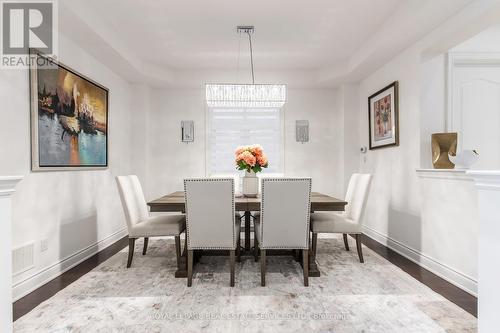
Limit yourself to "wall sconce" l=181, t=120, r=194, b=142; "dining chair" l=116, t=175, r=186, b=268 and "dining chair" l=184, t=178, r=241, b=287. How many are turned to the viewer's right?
1

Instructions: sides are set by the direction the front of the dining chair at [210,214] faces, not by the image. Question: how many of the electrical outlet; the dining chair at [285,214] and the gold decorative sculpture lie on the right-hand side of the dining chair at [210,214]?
2

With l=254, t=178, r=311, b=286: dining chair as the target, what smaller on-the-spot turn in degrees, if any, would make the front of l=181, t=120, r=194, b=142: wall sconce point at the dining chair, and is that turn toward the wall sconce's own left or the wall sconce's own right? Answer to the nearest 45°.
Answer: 0° — it already faces it

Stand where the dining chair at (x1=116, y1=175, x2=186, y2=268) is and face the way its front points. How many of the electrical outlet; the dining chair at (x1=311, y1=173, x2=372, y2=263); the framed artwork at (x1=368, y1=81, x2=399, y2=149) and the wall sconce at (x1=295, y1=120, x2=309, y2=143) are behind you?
1

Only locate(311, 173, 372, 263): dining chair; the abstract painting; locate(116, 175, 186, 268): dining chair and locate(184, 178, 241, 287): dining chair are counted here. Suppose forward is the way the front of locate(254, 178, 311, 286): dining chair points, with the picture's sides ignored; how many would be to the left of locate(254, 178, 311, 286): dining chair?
3

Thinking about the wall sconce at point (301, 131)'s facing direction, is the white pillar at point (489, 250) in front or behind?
in front

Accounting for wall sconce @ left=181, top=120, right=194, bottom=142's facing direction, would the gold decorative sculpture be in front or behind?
in front

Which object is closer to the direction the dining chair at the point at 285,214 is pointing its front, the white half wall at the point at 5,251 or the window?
the window

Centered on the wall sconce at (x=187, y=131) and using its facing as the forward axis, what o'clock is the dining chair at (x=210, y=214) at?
The dining chair is roughly at 12 o'clock from the wall sconce.

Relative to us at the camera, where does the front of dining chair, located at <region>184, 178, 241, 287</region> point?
facing away from the viewer

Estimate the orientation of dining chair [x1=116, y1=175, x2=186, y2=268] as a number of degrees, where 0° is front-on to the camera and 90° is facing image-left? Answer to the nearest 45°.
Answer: approximately 270°

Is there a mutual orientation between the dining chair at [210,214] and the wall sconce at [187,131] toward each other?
yes

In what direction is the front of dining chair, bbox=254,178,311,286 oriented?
away from the camera

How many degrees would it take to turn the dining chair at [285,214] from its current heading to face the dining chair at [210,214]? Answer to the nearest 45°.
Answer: approximately 90° to its left

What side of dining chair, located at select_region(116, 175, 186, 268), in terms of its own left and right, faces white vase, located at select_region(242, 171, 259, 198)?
front

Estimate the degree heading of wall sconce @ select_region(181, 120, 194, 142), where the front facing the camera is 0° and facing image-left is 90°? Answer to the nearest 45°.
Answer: approximately 0°

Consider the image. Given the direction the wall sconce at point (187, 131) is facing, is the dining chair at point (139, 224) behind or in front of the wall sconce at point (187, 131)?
in front

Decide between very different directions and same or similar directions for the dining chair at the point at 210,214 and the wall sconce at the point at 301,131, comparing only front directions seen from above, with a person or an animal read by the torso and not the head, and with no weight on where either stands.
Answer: very different directions

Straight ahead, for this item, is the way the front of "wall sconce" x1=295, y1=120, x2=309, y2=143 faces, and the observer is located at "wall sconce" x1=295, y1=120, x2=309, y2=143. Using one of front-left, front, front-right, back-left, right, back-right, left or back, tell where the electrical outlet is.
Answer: front-right

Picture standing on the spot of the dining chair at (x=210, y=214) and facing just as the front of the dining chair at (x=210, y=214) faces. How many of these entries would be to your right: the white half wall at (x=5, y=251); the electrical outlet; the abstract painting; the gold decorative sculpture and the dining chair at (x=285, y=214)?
2
